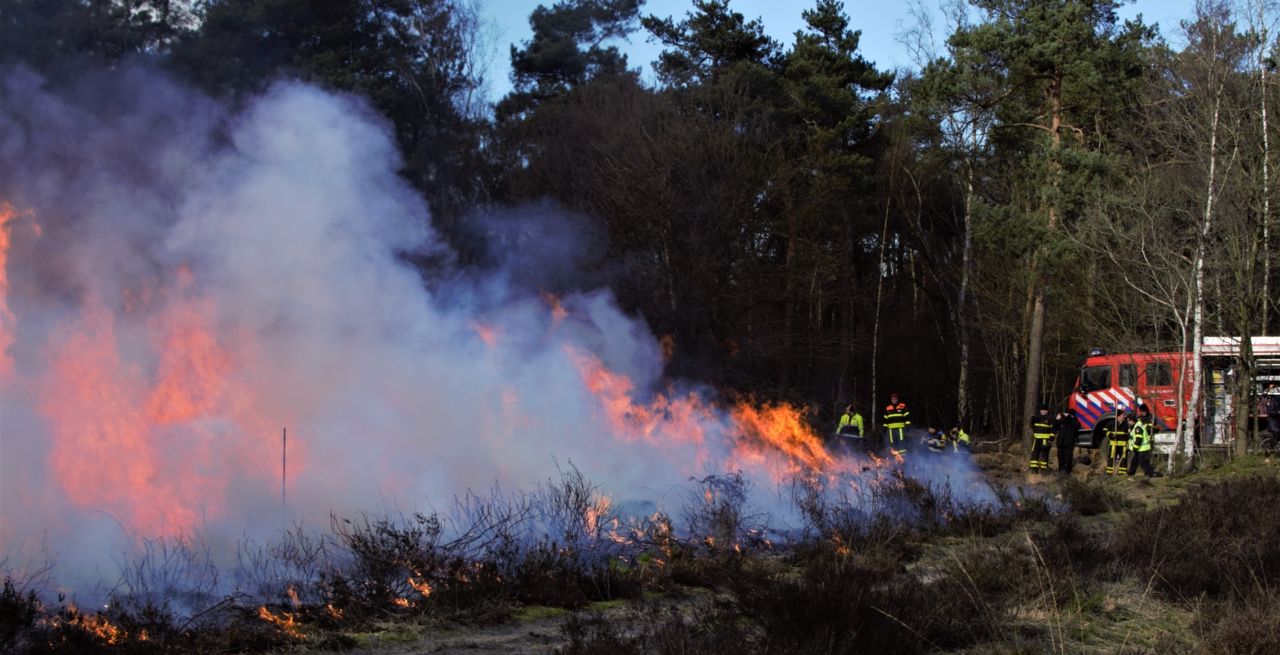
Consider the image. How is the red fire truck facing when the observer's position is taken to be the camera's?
facing to the left of the viewer

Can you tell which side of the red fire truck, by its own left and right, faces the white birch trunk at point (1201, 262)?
left

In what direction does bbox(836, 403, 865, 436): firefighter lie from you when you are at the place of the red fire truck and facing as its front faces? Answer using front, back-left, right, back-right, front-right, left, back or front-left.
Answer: front-left

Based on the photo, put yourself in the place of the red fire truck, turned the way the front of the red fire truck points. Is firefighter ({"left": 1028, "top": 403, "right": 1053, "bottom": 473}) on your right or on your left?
on your left

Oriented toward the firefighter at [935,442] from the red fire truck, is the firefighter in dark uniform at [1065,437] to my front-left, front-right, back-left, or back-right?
front-left

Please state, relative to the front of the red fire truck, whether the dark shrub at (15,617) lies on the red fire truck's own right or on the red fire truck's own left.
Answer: on the red fire truck's own left

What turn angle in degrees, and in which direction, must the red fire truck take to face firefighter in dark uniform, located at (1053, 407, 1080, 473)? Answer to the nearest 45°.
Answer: approximately 45° to its left

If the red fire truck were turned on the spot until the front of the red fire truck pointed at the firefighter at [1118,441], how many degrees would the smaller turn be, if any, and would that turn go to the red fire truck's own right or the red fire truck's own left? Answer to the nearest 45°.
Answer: approximately 90° to the red fire truck's own left

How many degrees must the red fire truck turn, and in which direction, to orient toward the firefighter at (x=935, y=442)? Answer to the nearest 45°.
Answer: approximately 45° to its left

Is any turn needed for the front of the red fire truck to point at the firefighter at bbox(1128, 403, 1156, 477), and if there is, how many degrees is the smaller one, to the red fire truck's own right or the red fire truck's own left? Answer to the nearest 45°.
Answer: approximately 90° to the red fire truck's own left
